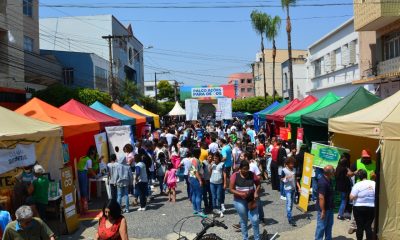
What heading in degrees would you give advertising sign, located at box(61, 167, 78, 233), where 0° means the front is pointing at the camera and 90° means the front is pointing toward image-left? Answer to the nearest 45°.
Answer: approximately 315°

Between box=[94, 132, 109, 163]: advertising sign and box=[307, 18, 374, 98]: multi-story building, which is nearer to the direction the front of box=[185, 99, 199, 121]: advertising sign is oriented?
the advertising sign

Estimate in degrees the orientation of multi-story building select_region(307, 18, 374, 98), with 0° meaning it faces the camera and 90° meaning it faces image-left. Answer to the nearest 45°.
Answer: approximately 45°

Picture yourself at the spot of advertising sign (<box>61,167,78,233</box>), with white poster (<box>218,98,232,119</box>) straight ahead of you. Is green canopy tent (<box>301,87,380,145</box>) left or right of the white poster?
right

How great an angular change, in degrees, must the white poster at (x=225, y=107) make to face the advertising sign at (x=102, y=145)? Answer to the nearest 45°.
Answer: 0° — it already faces it

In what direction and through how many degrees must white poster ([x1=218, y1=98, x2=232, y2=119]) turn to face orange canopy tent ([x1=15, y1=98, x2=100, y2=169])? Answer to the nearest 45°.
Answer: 0° — it already faces it

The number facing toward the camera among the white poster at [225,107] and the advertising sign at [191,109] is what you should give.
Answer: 2

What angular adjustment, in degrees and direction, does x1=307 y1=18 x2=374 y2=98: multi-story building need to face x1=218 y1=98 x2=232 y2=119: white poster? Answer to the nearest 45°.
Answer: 0° — it already faces it

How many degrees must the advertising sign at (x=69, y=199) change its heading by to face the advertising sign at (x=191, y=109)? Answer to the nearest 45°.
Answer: approximately 90° to its left

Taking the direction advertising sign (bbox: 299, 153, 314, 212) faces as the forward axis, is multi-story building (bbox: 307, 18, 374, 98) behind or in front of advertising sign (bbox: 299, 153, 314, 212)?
behind

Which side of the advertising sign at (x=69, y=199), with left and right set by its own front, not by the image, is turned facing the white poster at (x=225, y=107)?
left
